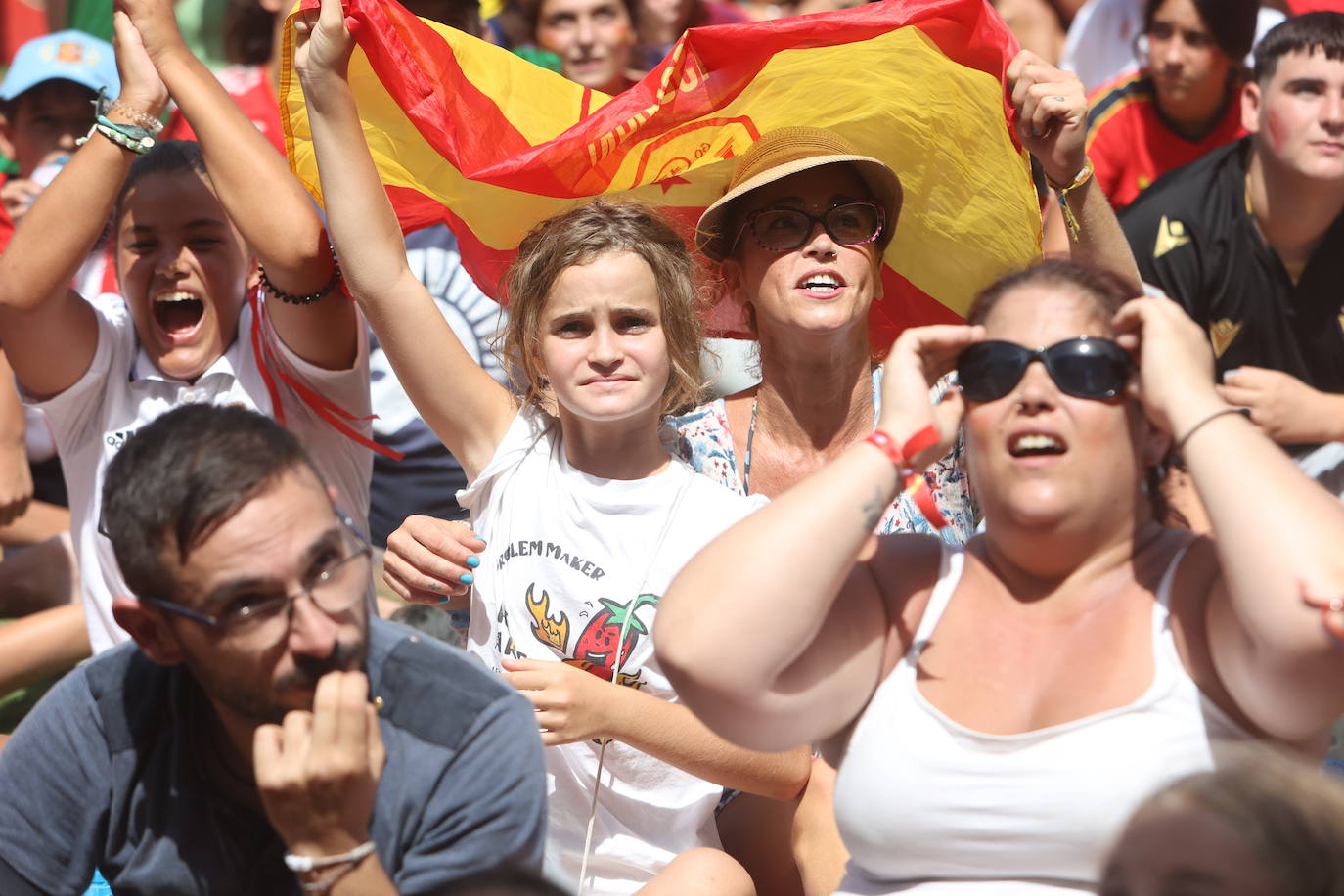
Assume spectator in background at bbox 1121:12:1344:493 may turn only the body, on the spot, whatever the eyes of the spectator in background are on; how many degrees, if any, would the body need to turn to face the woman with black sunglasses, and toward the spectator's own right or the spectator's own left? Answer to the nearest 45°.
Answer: approximately 45° to the spectator's own right

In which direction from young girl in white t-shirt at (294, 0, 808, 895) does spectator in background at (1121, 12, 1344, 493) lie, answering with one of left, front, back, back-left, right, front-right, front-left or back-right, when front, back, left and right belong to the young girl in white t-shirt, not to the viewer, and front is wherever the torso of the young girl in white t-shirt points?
back-left

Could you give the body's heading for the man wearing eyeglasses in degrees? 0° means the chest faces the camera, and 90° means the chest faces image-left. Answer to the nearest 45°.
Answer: approximately 315°

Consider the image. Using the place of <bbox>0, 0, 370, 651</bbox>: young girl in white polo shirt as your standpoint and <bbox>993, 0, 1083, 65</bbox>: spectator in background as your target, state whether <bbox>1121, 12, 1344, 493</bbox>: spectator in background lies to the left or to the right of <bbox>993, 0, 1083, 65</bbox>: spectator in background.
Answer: right

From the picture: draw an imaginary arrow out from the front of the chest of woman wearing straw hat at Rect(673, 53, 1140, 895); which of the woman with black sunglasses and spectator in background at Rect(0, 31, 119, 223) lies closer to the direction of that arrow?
the woman with black sunglasses
